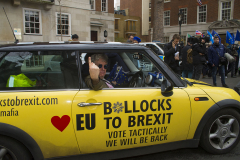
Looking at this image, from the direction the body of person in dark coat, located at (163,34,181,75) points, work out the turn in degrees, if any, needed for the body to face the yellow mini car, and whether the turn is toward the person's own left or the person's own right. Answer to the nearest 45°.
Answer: approximately 45° to the person's own right

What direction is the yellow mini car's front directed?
to the viewer's right

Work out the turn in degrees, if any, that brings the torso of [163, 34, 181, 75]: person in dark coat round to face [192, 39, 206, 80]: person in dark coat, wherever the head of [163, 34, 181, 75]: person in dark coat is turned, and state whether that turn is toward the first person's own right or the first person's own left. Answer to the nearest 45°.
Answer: approximately 90° to the first person's own left

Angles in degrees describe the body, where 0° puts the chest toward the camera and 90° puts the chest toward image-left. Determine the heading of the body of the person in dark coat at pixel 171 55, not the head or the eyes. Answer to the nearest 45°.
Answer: approximately 315°

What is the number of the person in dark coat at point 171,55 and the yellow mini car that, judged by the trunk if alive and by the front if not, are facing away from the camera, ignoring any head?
0

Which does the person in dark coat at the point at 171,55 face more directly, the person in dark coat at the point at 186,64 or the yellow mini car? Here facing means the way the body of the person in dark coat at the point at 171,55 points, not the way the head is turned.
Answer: the yellow mini car

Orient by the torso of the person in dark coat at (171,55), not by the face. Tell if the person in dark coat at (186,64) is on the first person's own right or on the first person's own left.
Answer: on the first person's own left

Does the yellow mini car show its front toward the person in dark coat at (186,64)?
no

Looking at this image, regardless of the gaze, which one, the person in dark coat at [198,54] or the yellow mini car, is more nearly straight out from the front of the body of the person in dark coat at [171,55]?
the yellow mini car
